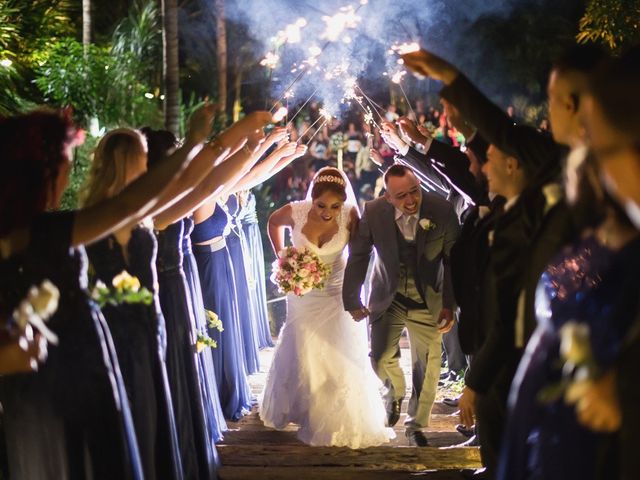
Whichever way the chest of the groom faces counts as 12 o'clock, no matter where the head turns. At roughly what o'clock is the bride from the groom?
The bride is roughly at 4 o'clock from the groom.

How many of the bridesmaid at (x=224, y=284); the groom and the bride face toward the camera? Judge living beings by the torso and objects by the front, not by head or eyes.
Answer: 2

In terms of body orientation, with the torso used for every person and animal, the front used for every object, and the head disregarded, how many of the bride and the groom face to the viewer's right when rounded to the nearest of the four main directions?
0

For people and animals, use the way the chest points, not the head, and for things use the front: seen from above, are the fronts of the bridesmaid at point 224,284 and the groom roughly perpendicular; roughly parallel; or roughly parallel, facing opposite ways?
roughly perpendicular

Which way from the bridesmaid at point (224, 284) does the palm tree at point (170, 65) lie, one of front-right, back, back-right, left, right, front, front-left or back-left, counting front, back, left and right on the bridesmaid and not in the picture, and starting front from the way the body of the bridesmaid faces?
left

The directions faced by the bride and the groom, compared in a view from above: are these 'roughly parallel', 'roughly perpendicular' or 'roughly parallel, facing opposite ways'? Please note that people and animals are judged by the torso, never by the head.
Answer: roughly parallel

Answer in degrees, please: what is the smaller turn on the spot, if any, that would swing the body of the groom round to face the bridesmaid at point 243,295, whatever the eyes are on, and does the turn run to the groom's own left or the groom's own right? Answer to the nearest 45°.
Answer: approximately 135° to the groom's own right

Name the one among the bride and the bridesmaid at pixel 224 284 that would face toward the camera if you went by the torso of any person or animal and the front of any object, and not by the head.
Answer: the bride

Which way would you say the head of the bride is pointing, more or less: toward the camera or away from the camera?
toward the camera

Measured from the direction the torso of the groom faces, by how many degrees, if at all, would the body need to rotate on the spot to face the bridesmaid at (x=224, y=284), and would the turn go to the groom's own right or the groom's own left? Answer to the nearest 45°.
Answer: approximately 135° to the groom's own right

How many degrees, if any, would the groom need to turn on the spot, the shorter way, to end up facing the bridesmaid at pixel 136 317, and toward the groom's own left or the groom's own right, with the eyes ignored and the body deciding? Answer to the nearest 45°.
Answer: approximately 45° to the groom's own right

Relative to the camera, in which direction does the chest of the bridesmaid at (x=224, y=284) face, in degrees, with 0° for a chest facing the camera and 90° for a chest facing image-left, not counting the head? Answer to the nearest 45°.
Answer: approximately 270°

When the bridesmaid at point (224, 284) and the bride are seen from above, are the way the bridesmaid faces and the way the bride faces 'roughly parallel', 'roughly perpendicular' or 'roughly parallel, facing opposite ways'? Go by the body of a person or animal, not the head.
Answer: roughly perpendicular

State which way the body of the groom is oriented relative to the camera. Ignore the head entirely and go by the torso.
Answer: toward the camera

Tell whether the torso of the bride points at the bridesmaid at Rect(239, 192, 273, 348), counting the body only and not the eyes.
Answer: no

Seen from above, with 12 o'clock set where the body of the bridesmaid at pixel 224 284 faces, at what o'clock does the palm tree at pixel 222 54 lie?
The palm tree is roughly at 9 o'clock from the bridesmaid.
